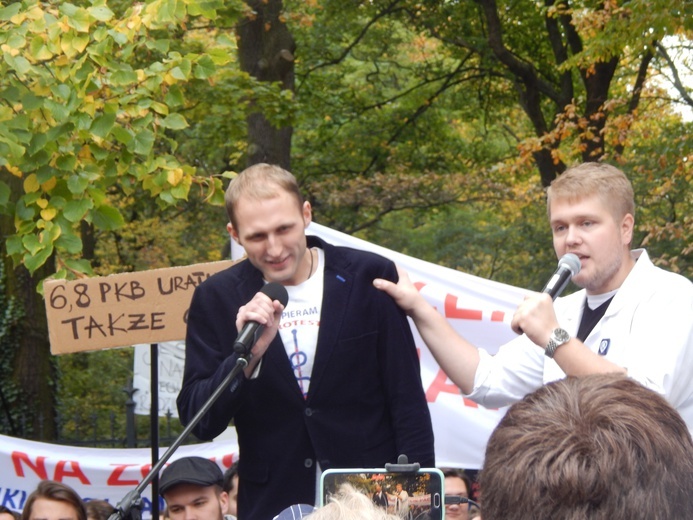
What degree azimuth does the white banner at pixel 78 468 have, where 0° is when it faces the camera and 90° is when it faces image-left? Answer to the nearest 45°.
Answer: approximately 0°

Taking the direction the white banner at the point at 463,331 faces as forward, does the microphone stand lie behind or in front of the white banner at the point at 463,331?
in front

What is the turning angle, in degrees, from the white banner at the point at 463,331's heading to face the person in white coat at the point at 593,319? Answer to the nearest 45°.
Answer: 0° — it already faces them

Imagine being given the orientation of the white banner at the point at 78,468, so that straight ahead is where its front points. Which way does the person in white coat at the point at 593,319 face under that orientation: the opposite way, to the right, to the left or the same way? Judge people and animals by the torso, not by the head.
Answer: to the right

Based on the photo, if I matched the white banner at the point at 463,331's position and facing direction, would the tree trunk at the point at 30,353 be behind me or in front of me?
behind

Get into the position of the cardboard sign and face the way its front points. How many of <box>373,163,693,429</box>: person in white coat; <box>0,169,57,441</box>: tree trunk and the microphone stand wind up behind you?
1

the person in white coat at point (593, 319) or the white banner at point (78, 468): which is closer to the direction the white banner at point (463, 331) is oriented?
the person in white coat

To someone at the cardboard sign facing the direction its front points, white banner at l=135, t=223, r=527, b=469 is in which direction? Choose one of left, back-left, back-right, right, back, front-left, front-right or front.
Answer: left
